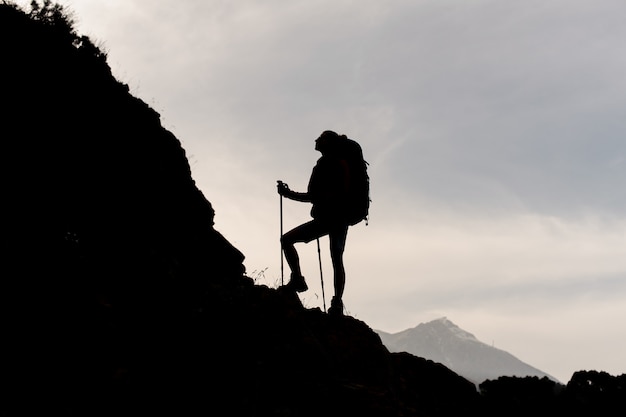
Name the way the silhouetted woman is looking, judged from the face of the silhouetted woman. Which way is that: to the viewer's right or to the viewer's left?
to the viewer's left

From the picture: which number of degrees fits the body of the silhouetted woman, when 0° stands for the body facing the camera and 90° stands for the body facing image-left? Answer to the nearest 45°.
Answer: approximately 90°
